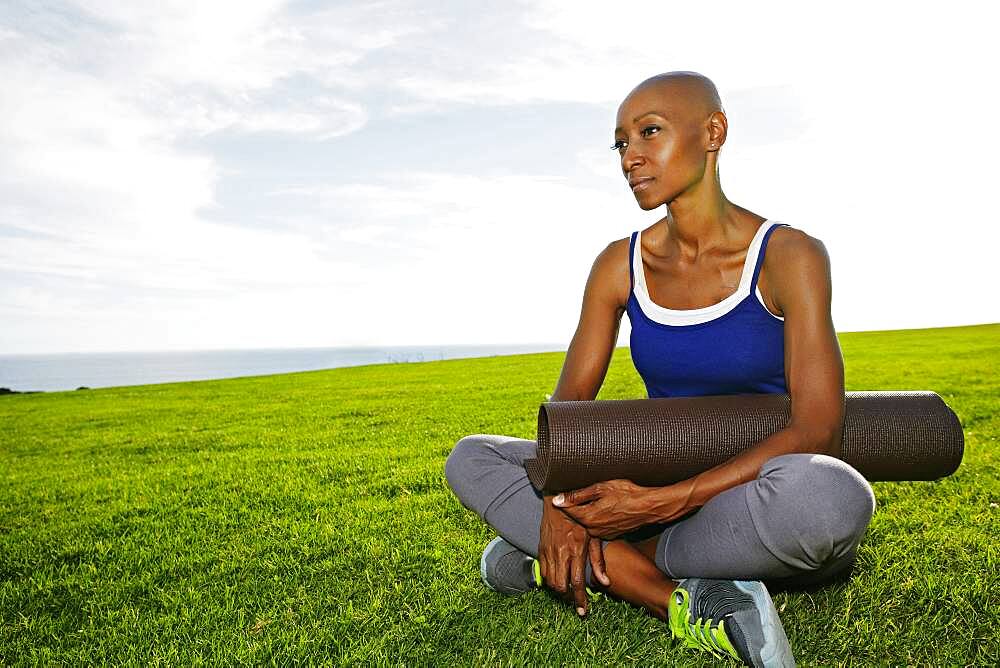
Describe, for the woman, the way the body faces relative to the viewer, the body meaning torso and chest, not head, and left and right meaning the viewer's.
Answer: facing the viewer and to the left of the viewer
